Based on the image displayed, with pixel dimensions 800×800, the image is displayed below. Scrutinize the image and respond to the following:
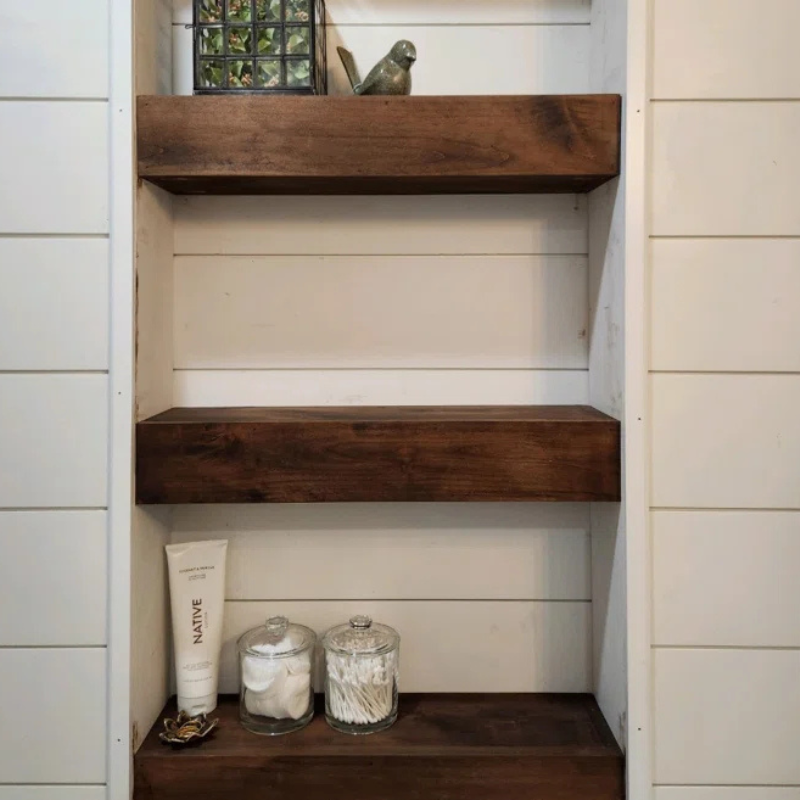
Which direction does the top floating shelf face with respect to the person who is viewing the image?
facing the viewer

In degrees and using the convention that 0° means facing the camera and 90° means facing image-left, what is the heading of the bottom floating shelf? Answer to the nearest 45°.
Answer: approximately 0°

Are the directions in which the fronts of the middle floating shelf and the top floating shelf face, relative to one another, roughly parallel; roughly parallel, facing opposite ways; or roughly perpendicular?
roughly parallel

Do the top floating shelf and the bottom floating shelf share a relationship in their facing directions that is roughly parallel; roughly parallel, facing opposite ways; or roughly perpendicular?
roughly parallel

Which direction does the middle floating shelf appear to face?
toward the camera

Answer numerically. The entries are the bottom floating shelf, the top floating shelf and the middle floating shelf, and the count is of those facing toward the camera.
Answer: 3
